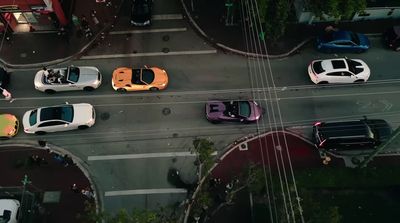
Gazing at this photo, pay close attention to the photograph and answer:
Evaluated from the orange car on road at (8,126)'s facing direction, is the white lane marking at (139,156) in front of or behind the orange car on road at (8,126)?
in front

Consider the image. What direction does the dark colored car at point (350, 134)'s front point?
to the viewer's right

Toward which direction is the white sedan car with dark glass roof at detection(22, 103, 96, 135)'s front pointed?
to the viewer's right

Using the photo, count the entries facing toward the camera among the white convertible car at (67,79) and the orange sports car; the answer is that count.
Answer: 0

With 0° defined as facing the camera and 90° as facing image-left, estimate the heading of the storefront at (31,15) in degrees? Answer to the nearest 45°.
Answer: approximately 0°
